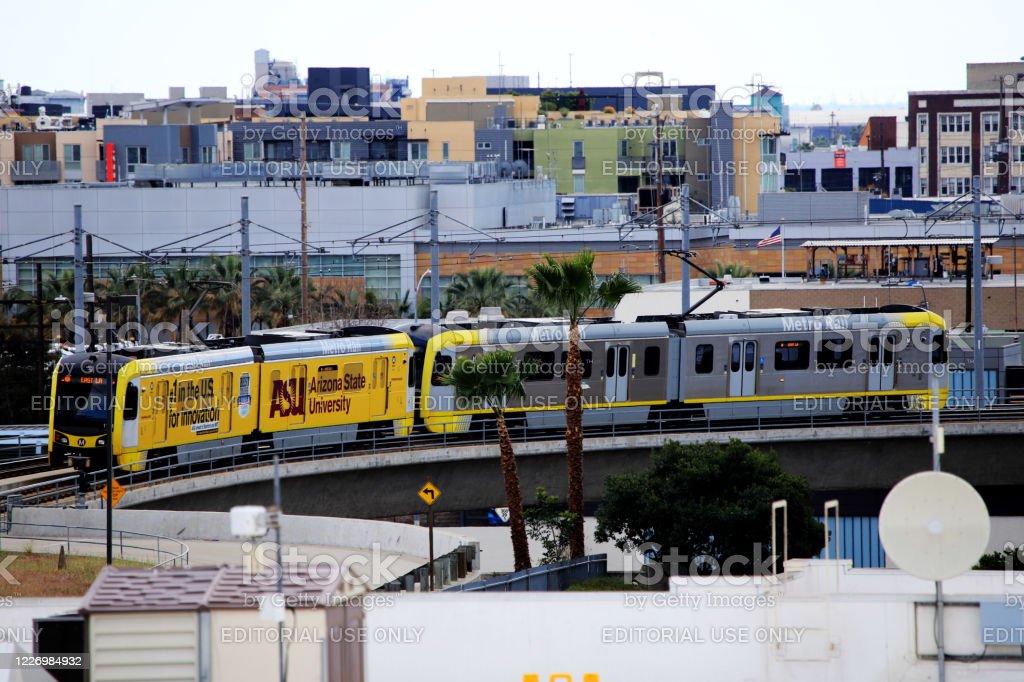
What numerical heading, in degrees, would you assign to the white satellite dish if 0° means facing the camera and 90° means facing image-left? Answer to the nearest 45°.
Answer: approximately 0°

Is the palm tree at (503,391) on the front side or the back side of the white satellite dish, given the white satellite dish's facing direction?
on the back side

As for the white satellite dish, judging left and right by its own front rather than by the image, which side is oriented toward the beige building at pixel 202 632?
right

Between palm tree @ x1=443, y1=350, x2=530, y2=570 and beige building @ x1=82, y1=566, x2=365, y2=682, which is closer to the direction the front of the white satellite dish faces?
the beige building

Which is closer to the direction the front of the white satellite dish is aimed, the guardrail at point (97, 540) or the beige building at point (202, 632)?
the beige building

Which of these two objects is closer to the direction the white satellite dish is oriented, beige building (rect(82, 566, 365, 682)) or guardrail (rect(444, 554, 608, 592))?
the beige building

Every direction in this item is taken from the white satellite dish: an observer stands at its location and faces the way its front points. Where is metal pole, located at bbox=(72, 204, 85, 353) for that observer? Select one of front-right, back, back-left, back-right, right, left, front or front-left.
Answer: back-right

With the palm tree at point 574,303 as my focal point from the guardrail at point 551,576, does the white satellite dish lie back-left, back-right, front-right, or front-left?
back-right

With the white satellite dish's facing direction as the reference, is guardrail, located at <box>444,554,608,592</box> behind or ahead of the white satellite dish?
behind

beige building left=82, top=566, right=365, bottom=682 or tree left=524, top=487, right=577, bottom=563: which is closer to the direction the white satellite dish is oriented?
the beige building

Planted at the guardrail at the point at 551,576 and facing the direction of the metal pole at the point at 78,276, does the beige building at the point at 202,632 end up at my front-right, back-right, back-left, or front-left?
back-left
